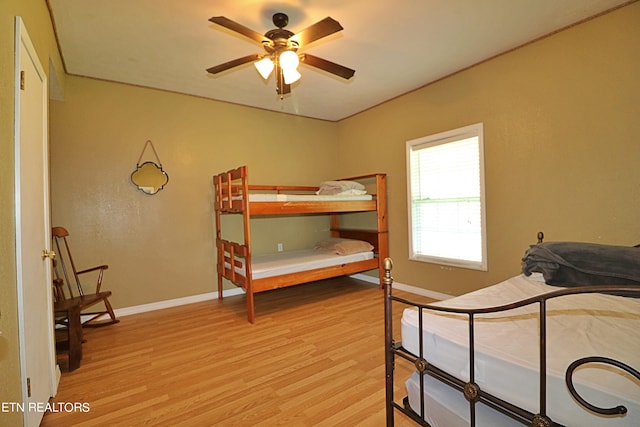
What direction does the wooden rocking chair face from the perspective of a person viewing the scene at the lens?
facing the viewer and to the right of the viewer

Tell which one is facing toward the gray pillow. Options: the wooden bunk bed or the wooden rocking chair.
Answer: the wooden rocking chair

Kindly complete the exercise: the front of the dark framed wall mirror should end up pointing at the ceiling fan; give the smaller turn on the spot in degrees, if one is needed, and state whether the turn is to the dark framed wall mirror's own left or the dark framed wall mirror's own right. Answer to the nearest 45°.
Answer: approximately 45° to the dark framed wall mirror's own left

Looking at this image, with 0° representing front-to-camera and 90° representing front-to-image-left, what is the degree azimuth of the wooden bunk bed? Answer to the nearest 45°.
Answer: approximately 45°

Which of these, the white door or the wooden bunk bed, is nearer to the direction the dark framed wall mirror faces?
the white door

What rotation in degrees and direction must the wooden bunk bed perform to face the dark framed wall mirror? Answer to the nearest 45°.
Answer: approximately 45° to its right

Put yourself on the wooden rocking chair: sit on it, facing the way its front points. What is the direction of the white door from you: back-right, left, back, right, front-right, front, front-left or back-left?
front-right

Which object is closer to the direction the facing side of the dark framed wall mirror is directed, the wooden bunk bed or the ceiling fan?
the ceiling fan

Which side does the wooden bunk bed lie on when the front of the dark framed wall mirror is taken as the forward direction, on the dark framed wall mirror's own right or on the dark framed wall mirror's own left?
on the dark framed wall mirror's own left

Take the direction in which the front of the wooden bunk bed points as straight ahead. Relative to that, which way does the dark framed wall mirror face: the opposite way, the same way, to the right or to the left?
to the left

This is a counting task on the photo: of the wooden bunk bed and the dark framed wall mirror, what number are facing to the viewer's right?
0

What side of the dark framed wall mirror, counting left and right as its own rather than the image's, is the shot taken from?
front

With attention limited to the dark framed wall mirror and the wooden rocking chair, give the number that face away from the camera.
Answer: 0

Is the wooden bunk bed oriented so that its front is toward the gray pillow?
no

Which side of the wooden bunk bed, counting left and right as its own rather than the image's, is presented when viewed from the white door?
front

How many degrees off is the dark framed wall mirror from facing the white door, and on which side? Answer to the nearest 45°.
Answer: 0° — it already faces it

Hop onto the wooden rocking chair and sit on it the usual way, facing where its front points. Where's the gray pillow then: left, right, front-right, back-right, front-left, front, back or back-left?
front
